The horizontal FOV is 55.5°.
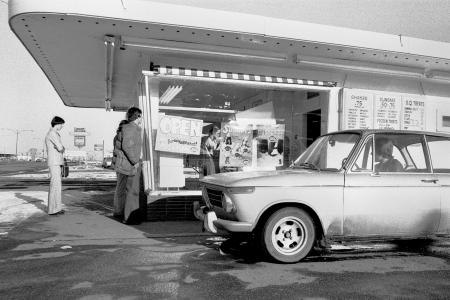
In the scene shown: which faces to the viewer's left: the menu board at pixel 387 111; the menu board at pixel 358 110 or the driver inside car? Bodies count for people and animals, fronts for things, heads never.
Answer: the driver inside car

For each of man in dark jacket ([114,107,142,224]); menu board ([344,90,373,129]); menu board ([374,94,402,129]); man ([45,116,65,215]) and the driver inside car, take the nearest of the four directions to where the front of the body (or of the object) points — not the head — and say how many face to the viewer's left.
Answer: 1

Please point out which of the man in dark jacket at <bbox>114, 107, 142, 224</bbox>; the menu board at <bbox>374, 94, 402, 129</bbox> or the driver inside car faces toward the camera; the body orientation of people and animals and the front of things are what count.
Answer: the menu board

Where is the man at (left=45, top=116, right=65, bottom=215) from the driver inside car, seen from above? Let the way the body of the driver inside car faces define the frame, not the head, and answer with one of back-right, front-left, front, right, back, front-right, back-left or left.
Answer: front

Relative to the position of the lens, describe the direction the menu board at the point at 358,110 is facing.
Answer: facing the viewer

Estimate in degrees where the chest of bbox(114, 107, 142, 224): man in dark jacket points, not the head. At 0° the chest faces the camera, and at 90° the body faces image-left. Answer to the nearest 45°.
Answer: approximately 270°

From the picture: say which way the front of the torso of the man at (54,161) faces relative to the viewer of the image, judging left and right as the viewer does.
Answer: facing to the right of the viewer

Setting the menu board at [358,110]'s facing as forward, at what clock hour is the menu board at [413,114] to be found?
the menu board at [413,114] is roughly at 8 o'clock from the menu board at [358,110].

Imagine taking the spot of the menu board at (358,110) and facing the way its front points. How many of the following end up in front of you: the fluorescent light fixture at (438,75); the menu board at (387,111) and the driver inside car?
1

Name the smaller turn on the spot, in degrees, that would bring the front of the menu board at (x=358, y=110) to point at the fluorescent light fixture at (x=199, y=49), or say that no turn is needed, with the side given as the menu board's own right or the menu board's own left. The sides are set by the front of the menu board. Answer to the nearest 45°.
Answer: approximately 45° to the menu board's own right

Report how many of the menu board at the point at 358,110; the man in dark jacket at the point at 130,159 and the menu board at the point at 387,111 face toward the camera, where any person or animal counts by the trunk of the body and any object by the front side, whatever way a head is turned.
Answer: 2

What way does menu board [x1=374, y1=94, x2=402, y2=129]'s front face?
toward the camera

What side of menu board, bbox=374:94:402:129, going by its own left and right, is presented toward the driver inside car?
front

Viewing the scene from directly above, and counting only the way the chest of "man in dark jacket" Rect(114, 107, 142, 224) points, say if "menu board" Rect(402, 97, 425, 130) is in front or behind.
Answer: in front

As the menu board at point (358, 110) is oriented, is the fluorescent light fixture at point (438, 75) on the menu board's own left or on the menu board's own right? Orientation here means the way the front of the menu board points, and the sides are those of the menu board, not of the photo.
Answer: on the menu board's own left

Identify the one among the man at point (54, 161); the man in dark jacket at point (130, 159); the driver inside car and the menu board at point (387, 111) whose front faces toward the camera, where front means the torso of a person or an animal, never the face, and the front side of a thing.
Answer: the menu board
